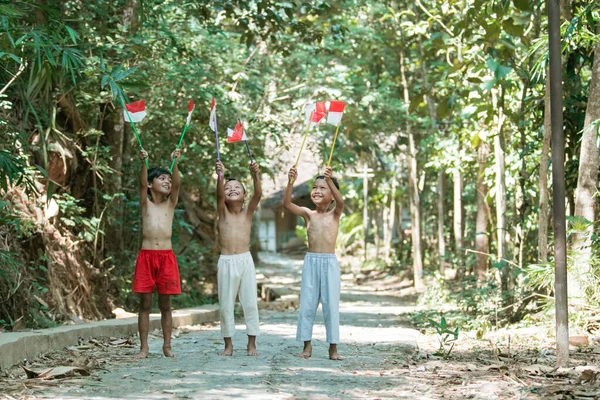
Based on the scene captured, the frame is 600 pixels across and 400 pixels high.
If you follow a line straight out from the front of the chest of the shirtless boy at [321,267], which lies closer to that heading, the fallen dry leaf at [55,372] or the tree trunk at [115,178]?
the fallen dry leaf

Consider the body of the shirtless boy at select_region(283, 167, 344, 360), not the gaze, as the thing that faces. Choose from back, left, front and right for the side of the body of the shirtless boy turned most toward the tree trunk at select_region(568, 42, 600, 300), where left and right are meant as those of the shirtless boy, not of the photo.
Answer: left

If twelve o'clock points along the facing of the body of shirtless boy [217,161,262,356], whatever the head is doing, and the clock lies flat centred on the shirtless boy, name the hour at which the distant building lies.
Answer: The distant building is roughly at 6 o'clock from the shirtless boy.

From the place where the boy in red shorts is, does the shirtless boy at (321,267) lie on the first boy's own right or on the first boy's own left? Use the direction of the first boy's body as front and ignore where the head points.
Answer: on the first boy's own left

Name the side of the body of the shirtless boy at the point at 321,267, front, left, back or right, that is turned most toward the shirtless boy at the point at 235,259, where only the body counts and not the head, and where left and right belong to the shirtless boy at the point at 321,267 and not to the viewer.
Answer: right

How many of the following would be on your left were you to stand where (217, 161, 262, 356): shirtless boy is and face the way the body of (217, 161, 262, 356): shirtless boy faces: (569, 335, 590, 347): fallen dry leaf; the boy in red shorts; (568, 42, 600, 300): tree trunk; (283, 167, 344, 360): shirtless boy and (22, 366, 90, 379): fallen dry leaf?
3

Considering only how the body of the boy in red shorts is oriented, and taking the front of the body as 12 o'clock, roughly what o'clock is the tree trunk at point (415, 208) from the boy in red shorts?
The tree trunk is roughly at 7 o'clock from the boy in red shorts.

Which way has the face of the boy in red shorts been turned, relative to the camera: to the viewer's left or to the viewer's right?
to the viewer's right

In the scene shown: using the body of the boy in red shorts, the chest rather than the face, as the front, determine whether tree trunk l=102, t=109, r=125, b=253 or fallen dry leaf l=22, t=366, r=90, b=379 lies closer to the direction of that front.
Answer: the fallen dry leaf

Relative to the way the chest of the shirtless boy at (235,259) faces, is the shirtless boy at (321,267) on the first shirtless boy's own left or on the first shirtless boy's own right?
on the first shirtless boy's own left
